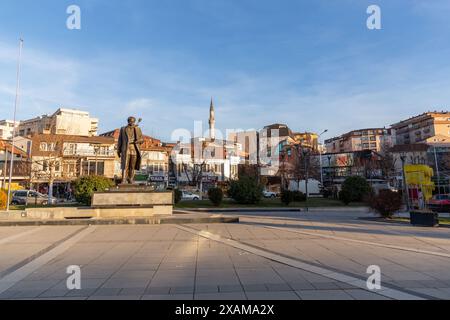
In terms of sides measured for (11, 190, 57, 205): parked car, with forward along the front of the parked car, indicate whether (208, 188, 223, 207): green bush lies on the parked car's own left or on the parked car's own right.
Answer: on the parked car's own right

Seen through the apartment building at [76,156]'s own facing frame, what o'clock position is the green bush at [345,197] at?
The green bush is roughly at 11 o'clock from the apartment building.

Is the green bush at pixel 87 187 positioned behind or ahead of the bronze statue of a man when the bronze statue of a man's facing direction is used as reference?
behind

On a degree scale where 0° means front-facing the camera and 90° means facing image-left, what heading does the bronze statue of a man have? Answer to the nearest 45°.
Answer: approximately 0°

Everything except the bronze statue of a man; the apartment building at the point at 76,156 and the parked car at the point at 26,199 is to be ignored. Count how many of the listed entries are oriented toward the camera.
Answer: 2

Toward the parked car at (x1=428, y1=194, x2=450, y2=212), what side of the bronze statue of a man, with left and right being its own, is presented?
left
